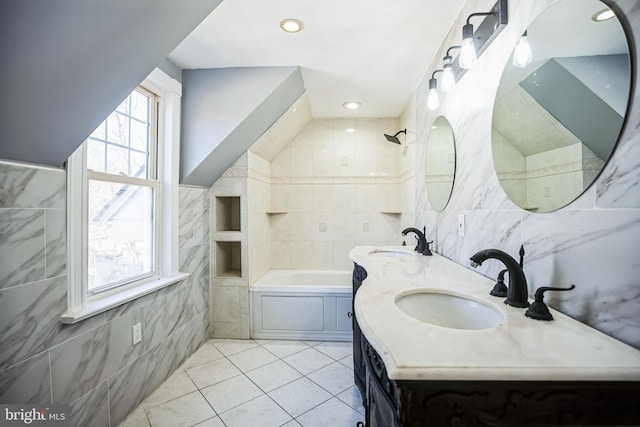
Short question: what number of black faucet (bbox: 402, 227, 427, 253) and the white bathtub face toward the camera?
1

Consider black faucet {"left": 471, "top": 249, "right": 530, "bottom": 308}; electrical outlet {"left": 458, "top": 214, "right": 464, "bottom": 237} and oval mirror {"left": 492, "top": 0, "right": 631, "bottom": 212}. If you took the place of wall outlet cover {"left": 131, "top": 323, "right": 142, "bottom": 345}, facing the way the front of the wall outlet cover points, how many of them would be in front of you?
3

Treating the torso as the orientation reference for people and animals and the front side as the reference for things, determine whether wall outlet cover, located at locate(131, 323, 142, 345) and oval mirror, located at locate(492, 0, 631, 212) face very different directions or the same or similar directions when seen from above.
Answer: very different directions

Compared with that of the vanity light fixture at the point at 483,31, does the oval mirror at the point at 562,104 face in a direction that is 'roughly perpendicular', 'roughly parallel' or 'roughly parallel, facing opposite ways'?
roughly parallel

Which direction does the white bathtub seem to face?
toward the camera

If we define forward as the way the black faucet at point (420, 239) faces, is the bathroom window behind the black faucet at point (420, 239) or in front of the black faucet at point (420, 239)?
in front

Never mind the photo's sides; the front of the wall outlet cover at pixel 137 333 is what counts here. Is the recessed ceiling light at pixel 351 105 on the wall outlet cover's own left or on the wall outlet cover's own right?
on the wall outlet cover's own left

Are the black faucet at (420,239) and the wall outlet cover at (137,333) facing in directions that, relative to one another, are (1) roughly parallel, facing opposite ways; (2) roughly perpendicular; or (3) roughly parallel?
roughly parallel, facing opposite ways

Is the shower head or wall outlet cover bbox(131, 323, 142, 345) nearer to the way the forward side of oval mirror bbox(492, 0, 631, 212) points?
the wall outlet cover

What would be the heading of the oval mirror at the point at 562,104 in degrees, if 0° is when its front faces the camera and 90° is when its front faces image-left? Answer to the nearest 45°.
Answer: approximately 45°

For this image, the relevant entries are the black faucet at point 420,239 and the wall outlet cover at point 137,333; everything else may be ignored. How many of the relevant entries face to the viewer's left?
1

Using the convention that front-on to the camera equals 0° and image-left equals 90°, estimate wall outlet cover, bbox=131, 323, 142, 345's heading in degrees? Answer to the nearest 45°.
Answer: approximately 315°

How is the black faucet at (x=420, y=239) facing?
to the viewer's left

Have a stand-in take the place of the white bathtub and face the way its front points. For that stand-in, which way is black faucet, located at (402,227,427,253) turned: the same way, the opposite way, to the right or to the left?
to the right

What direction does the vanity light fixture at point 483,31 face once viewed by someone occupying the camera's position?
facing the viewer and to the left of the viewer

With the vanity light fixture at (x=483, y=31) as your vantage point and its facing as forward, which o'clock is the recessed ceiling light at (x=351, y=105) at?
The recessed ceiling light is roughly at 3 o'clock from the vanity light fixture.

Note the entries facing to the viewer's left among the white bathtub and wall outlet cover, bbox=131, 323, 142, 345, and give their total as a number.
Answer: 0
